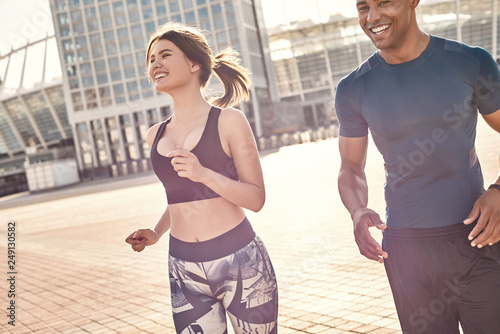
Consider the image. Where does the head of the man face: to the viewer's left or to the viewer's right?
to the viewer's left

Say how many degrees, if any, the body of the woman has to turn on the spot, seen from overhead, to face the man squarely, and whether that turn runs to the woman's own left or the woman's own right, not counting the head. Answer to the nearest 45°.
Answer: approximately 90° to the woman's own left

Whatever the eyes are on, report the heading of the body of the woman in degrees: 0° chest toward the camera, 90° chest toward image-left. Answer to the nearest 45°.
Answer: approximately 45°
